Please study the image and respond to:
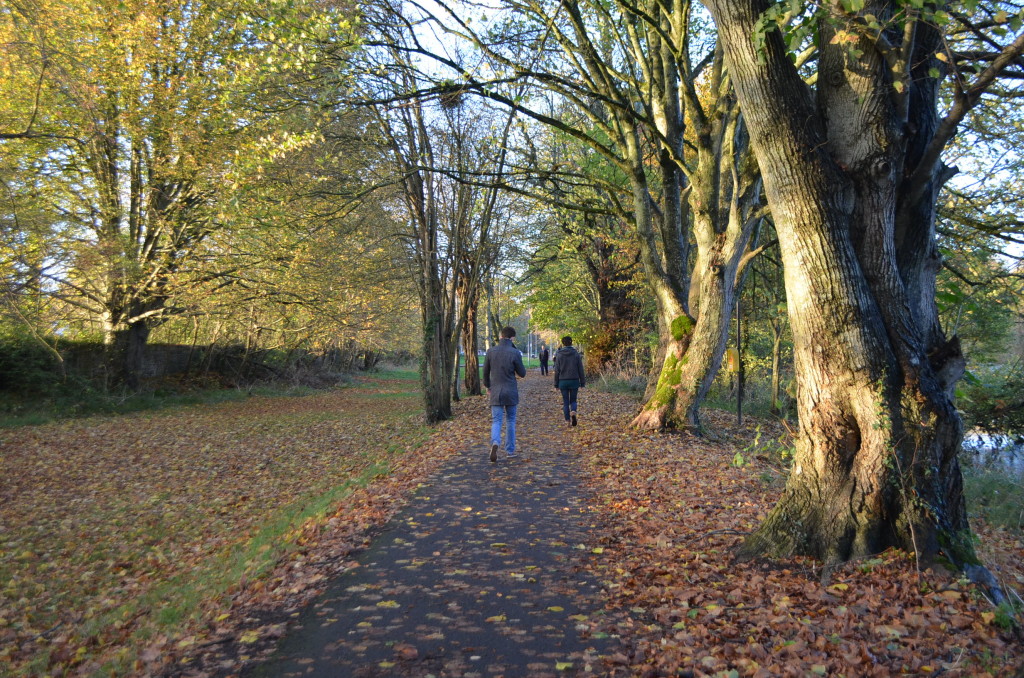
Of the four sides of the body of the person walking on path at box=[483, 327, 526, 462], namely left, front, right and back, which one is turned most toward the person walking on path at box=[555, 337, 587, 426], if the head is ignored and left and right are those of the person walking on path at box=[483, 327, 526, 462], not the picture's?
front

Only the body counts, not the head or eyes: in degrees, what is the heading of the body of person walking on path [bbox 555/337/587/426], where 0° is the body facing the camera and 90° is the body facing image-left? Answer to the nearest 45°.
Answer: approximately 180°

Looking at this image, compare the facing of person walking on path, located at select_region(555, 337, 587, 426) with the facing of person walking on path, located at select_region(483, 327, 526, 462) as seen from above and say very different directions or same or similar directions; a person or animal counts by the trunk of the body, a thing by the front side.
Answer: same or similar directions

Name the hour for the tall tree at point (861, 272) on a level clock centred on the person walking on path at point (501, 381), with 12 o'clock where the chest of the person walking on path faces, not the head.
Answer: The tall tree is roughly at 5 o'clock from the person walking on path.

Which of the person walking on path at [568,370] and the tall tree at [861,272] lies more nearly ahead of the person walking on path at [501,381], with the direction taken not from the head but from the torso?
the person walking on path

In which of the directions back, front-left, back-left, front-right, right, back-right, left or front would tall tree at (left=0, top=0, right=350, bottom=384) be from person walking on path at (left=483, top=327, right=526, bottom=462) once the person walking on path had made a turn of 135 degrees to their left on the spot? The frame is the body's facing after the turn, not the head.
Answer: right

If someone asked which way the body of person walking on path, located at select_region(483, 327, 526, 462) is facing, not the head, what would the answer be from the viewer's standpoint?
away from the camera

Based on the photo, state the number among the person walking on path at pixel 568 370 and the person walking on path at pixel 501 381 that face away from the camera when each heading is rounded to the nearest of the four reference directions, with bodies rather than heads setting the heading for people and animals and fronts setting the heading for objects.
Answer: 2

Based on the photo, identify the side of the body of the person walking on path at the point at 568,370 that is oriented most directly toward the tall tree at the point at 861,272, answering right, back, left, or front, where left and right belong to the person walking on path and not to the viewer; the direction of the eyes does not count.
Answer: back

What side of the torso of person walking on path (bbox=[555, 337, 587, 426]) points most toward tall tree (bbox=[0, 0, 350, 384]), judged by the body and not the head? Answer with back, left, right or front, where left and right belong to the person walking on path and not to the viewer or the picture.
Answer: left
